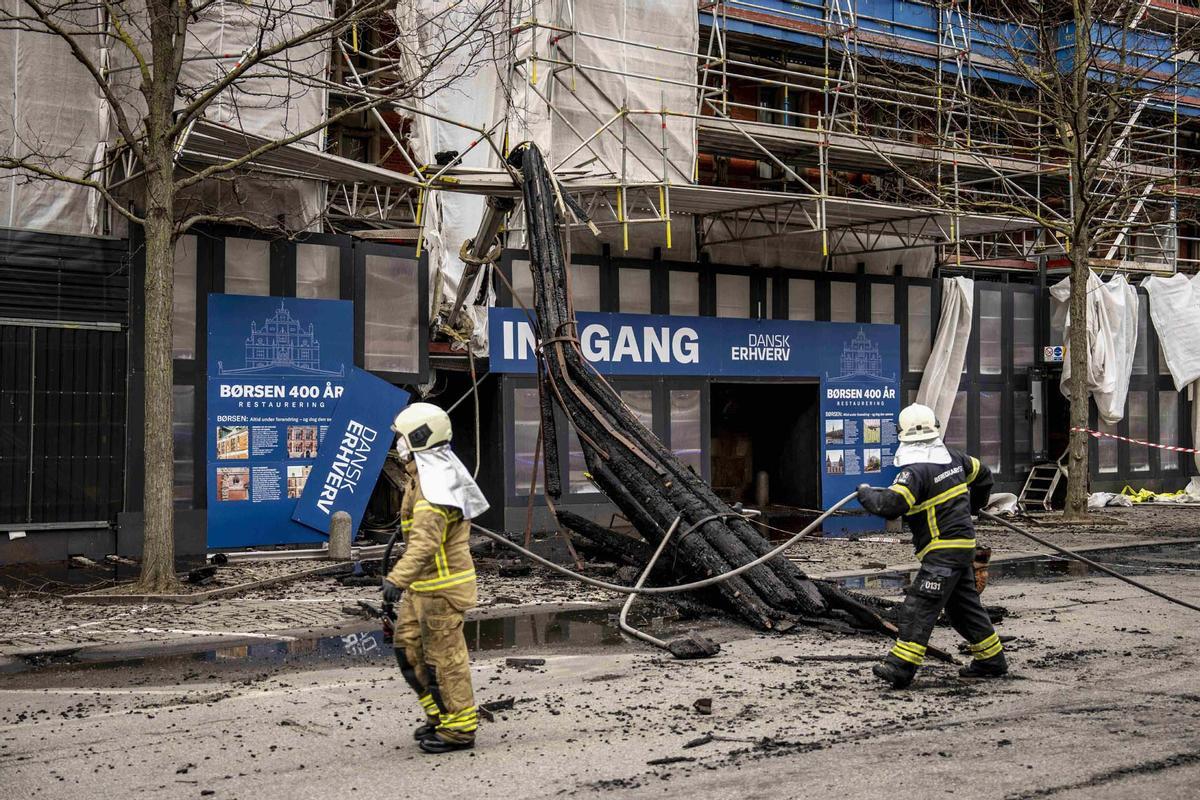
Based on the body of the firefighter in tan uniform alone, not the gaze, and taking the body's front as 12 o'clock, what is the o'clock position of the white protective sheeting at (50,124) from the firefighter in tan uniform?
The white protective sheeting is roughly at 2 o'clock from the firefighter in tan uniform.

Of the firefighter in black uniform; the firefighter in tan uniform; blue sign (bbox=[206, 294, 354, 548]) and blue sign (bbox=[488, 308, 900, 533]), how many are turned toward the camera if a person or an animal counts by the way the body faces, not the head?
2

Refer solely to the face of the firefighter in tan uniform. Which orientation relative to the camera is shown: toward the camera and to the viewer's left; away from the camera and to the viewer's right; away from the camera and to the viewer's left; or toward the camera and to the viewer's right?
away from the camera and to the viewer's left

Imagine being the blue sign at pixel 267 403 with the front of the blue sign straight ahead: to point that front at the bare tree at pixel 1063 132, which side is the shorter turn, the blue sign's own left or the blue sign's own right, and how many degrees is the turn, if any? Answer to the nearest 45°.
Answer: approximately 90° to the blue sign's own left

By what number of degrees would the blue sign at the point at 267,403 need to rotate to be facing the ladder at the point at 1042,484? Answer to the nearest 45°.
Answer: approximately 90° to its left
